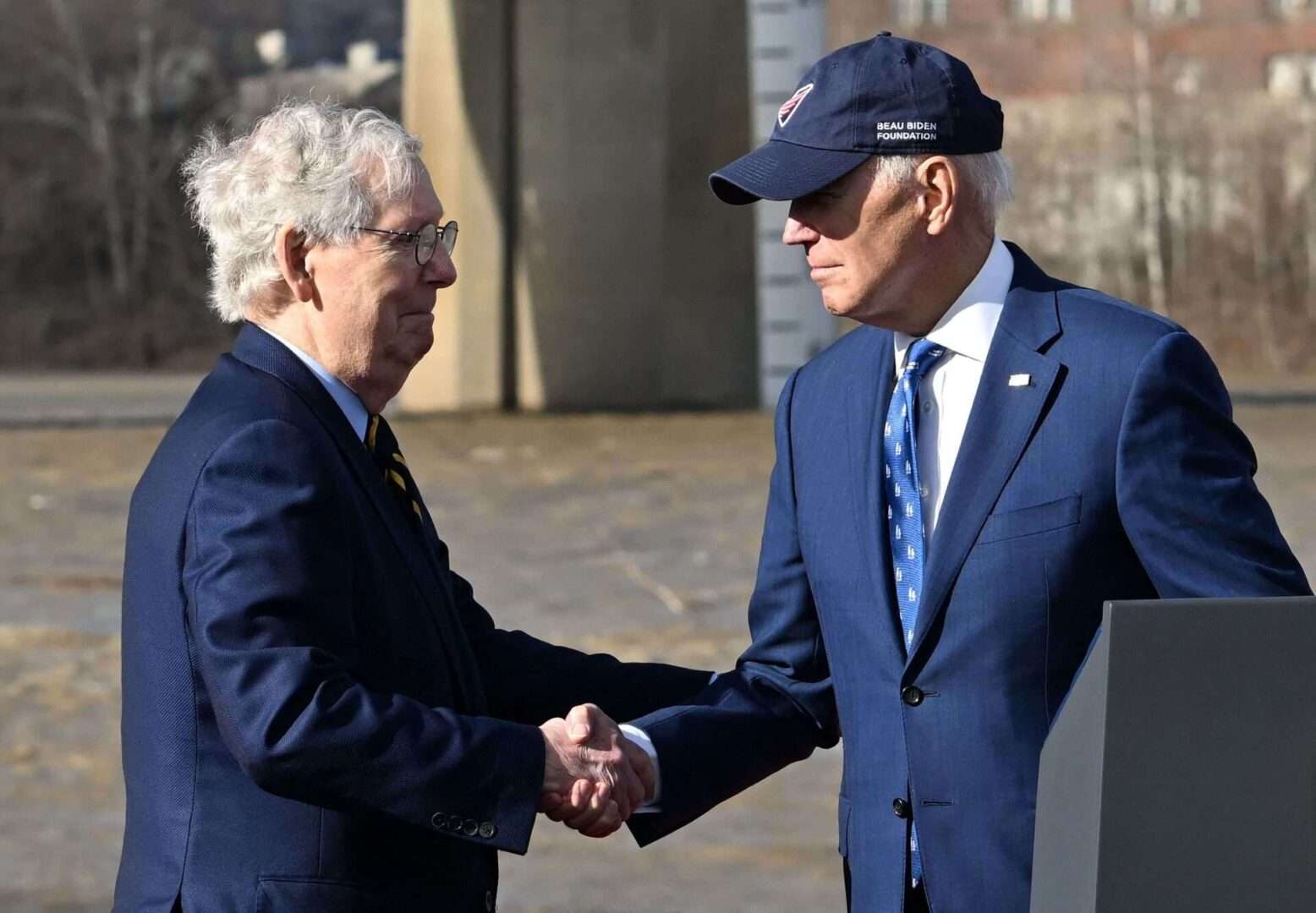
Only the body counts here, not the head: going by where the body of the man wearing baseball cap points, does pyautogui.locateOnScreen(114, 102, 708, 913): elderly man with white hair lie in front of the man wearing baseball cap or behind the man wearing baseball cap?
in front

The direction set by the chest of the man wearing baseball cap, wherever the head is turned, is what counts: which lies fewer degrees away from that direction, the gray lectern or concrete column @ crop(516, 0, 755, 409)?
the gray lectern

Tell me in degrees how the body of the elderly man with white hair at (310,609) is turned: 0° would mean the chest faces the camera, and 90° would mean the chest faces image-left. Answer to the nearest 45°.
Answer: approximately 270°

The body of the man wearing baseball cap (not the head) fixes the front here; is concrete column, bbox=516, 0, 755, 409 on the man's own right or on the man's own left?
on the man's own right

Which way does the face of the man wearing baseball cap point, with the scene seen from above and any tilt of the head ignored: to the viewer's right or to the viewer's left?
to the viewer's left

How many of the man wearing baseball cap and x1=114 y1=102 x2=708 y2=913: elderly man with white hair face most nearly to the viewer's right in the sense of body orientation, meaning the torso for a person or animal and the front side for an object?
1

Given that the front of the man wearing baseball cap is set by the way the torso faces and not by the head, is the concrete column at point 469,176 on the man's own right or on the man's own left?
on the man's own right

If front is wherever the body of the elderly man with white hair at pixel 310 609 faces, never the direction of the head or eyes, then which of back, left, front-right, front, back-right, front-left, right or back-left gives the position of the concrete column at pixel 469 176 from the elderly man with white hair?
left

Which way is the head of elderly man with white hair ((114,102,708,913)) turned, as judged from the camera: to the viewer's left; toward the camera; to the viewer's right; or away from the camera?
to the viewer's right

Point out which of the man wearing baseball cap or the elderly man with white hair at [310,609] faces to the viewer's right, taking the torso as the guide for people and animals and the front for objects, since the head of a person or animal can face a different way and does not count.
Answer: the elderly man with white hair

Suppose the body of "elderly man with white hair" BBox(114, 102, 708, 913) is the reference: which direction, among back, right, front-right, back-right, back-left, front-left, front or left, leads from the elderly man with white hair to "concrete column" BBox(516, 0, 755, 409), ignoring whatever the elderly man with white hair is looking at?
left

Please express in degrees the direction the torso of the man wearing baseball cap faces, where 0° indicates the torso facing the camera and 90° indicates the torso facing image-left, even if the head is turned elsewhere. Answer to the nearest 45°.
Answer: approximately 45°

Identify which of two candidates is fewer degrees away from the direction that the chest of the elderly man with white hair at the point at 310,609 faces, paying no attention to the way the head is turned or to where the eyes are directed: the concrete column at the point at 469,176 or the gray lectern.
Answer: the gray lectern
